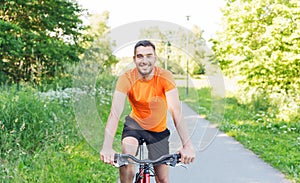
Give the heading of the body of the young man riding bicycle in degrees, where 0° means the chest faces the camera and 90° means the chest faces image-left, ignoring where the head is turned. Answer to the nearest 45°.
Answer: approximately 0°

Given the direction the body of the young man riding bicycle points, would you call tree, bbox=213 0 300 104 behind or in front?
behind

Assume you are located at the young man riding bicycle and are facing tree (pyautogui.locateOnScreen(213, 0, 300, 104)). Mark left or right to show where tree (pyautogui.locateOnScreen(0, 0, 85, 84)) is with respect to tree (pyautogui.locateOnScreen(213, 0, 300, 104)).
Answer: left

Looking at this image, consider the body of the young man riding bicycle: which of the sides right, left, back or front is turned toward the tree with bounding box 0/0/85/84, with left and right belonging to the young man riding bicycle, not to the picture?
back
